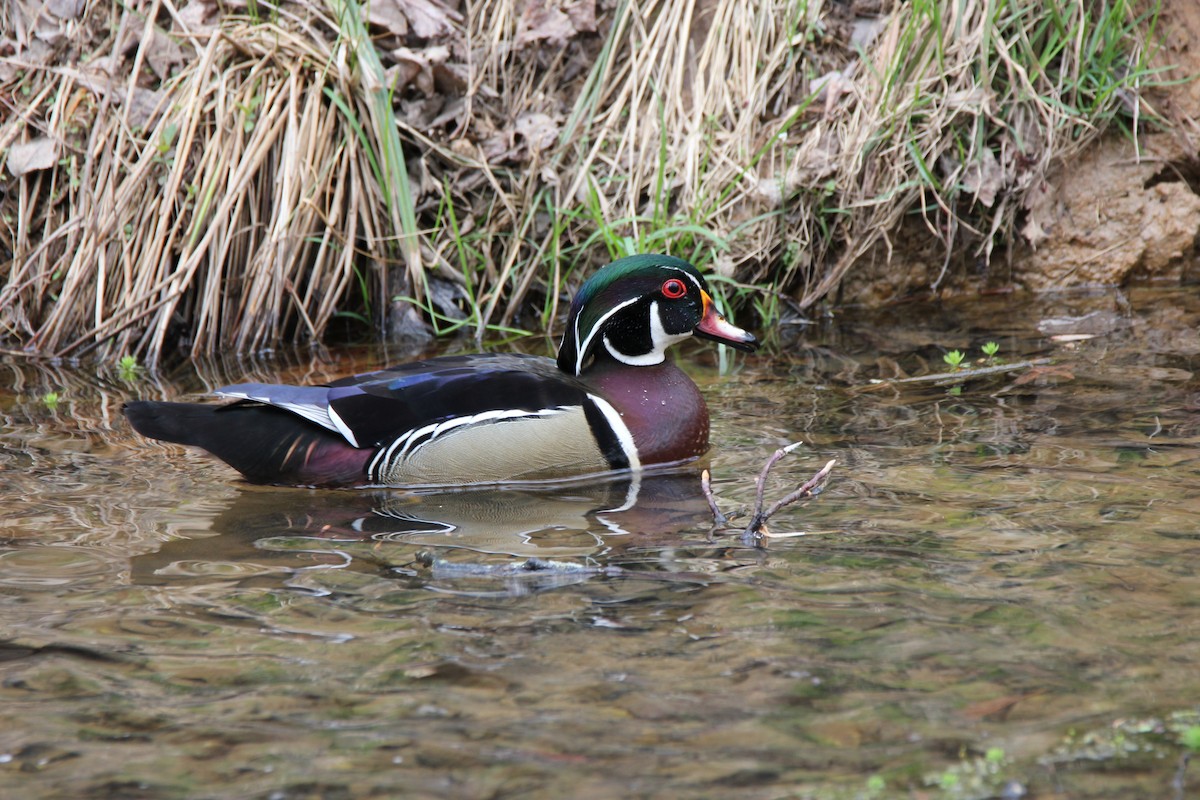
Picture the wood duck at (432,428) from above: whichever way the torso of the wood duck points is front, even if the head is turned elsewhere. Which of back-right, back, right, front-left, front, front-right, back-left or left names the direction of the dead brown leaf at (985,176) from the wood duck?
front-left

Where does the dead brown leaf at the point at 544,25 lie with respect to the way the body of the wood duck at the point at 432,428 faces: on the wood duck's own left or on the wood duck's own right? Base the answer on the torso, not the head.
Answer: on the wood duck's own left

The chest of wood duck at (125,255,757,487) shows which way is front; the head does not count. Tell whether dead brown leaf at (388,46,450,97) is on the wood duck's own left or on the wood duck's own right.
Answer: on the wood duck's own left

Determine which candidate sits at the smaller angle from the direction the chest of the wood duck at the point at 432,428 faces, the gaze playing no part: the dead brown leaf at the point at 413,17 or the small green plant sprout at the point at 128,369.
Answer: the dead brown leaf

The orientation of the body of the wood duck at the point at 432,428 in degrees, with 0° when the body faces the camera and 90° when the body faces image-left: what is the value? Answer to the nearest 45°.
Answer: approximately 270°

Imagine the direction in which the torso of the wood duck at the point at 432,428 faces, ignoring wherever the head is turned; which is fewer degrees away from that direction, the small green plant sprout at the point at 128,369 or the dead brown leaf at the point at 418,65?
the dead brown leaf

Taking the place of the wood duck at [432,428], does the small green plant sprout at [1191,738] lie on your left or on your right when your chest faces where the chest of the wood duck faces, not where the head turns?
on your right

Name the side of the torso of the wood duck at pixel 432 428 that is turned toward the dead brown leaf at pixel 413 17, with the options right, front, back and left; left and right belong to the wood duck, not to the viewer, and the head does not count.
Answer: left

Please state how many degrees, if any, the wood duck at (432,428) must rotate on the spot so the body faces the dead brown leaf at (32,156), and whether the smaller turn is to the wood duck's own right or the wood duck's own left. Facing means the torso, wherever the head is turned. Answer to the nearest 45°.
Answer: approximately 135° to the wood duck's own left

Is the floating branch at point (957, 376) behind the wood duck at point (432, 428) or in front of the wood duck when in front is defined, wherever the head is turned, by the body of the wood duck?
in front
